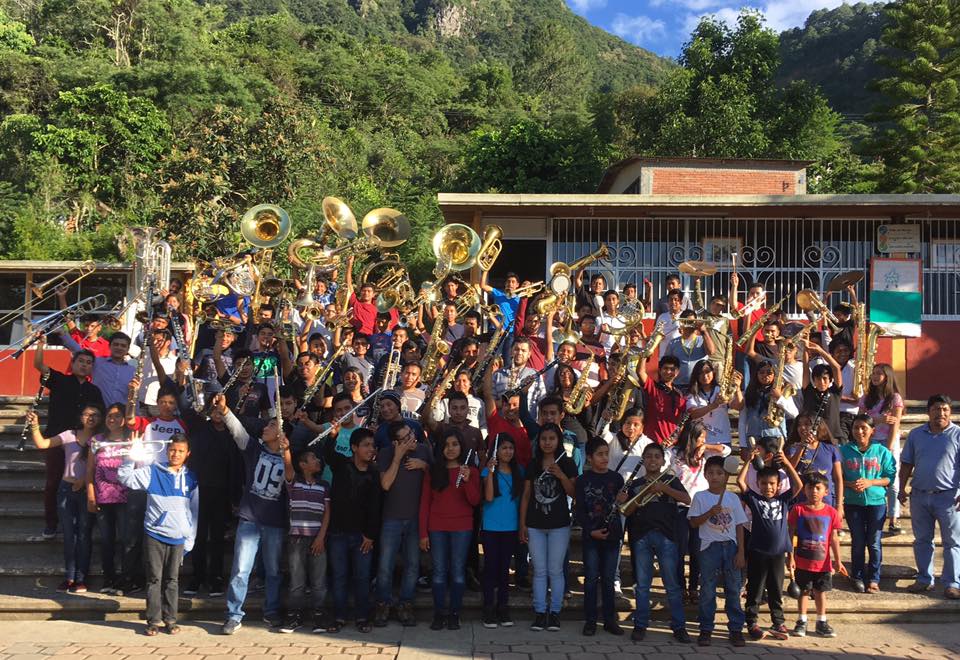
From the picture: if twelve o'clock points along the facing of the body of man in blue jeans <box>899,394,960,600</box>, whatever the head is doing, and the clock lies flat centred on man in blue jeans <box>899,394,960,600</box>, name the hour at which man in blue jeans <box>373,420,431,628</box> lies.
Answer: man in blue jeans <box>373,420,431,628</box> is roughly at 2 o'clock from man in blue jeans <box>899,394,960,600</box>.

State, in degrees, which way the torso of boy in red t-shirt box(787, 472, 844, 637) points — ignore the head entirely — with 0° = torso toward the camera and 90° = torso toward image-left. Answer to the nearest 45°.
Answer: approximately 0°

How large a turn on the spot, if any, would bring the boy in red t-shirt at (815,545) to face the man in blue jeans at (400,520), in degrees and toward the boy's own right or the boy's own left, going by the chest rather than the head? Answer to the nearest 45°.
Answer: approximately 90° to the boy's own right

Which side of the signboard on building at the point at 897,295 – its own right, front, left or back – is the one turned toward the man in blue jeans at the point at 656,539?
front

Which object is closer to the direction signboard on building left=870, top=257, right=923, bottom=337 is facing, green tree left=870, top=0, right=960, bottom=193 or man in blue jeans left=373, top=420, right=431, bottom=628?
the man in blue jeans

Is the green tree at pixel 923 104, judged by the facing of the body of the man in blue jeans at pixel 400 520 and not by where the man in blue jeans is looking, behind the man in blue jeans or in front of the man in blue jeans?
behind

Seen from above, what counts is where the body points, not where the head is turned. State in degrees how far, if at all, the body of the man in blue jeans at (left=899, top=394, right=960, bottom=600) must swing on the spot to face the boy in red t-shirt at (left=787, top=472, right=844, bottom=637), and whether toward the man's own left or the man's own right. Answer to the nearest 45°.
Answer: approximately 45° to the man's own right

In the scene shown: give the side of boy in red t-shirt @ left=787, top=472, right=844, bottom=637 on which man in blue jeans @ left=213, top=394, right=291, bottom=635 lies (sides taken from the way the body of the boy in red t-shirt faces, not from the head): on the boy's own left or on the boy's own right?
on the boy's own right

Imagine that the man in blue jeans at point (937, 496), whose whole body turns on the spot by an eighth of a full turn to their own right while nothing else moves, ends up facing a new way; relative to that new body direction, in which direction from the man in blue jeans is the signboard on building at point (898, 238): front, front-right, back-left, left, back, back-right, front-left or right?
back-right

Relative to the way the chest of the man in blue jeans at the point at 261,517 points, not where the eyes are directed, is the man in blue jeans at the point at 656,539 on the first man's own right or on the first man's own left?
on the first man's own left

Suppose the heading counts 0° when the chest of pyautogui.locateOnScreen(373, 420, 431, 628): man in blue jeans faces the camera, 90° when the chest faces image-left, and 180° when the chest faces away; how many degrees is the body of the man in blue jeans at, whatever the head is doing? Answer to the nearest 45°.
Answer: approximately 0°
